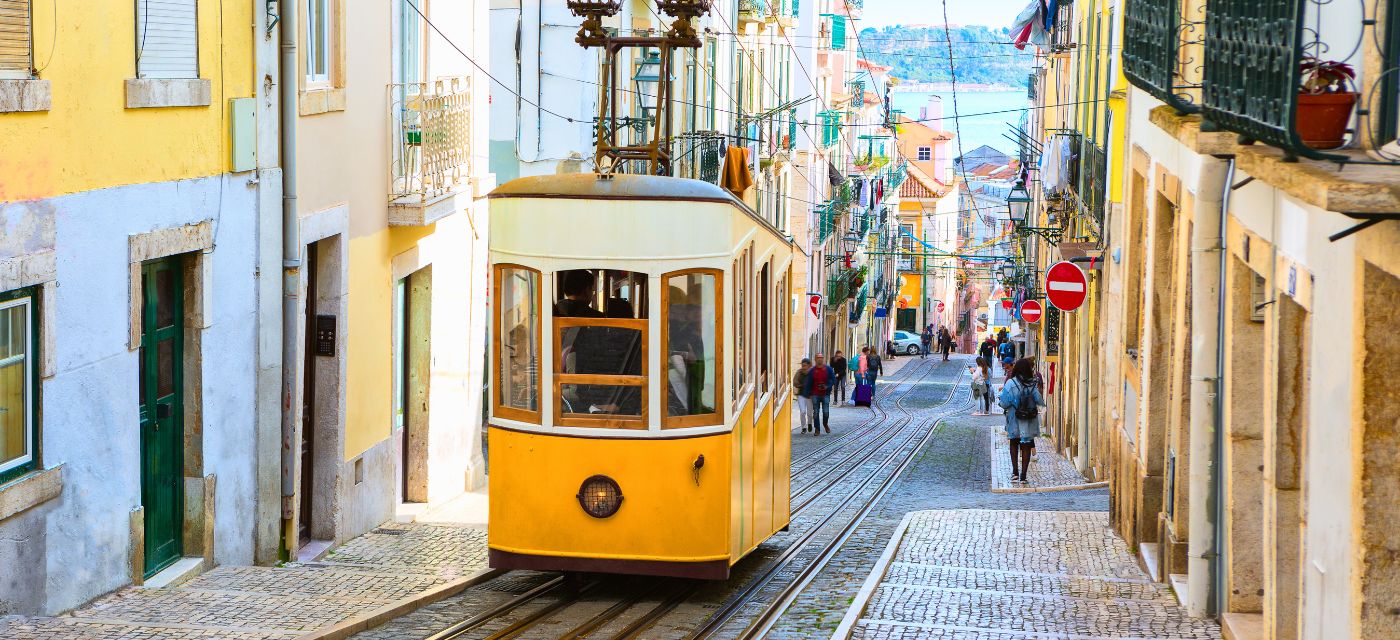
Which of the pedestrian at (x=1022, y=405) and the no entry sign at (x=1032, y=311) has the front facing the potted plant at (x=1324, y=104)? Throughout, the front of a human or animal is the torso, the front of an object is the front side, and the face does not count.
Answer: the no entry sign

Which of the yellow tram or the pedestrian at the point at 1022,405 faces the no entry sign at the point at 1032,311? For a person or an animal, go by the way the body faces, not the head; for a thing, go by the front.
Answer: the pedestrian

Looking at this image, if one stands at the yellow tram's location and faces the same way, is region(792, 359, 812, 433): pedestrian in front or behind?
behind

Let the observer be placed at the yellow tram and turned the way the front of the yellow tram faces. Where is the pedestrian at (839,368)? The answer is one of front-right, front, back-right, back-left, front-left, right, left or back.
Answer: back

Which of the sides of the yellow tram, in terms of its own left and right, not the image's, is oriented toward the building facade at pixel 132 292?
right

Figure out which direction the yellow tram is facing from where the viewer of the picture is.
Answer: facing the viewer

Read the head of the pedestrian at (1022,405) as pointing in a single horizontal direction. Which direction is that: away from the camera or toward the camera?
away from the camera

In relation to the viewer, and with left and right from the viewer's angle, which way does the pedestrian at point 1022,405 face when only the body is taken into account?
facing away from the viewer

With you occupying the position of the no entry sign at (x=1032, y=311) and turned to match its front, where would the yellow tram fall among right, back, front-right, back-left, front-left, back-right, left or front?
front

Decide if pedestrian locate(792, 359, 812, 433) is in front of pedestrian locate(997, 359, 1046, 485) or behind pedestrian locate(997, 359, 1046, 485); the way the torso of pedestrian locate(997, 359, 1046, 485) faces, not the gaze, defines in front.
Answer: in front

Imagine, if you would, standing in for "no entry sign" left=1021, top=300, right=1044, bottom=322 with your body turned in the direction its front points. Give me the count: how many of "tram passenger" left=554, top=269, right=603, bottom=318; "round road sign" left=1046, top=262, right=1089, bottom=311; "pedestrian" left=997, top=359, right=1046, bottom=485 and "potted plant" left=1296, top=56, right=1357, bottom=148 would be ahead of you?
4

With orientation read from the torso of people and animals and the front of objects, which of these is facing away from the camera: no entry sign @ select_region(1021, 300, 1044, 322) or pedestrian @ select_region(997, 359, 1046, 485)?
the pedestrian

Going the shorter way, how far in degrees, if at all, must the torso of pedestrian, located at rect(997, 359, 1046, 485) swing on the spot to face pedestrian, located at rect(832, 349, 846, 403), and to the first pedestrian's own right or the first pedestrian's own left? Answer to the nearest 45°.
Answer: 0° — they already face them

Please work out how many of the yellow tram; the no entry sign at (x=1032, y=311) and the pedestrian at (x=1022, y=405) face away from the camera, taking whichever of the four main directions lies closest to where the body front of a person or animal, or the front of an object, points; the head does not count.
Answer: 1

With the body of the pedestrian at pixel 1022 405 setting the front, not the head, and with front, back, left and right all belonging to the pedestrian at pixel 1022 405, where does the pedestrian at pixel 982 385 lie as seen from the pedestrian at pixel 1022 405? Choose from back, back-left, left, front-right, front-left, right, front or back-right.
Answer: front

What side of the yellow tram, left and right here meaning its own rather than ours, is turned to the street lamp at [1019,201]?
back
